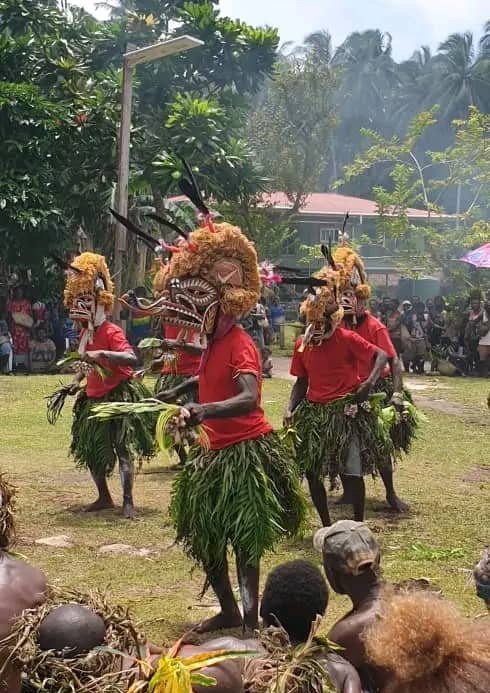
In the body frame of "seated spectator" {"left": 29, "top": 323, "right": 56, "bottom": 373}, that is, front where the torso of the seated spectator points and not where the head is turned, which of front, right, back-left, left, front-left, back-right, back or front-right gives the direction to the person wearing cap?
front

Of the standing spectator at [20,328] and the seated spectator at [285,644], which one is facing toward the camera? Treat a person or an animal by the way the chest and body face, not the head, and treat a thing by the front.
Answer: the standing spectator

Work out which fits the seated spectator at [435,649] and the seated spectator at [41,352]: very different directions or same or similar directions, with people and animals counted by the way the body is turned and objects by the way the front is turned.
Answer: very different directions

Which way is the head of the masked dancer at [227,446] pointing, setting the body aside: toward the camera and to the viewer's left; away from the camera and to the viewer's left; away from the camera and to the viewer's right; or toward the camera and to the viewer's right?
toward the camera and to the viewer's left

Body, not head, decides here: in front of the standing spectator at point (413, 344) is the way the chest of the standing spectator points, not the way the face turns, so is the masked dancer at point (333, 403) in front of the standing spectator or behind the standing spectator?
in front

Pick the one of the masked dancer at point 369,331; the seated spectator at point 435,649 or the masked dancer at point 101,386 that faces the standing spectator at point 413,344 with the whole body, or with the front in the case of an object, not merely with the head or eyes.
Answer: the seated spectator

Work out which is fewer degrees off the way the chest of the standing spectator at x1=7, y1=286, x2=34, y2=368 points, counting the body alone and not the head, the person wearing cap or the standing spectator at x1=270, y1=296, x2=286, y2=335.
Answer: the person wearing cap

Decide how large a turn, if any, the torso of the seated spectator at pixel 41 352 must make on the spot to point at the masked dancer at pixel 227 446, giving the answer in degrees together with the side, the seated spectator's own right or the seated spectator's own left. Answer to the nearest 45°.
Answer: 0° — they already face them

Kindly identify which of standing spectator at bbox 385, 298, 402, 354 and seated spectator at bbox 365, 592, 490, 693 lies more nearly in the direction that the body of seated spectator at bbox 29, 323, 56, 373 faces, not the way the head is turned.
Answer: the seated spectator

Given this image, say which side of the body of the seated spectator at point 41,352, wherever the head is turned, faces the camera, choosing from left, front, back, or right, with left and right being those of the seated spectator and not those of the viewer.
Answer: front

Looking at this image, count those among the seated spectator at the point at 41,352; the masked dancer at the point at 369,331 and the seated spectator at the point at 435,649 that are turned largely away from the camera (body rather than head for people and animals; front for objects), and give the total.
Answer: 1

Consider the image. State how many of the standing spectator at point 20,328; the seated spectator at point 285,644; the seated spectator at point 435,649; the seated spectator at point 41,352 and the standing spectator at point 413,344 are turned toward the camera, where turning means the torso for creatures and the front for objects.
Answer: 3

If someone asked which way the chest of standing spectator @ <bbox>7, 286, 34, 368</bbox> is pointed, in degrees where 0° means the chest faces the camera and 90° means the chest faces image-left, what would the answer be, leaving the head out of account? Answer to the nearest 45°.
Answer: approximately 0°

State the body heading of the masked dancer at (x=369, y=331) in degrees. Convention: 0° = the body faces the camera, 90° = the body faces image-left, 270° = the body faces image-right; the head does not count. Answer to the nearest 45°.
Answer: approximately 45°

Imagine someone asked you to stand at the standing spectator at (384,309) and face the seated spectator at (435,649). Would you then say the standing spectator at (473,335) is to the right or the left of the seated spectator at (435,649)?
left

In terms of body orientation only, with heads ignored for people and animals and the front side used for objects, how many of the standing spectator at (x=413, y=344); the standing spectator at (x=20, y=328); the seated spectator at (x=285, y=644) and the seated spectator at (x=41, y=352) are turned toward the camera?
3

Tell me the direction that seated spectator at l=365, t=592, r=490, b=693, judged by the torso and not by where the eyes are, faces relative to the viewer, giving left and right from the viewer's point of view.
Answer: facing away from the viewer

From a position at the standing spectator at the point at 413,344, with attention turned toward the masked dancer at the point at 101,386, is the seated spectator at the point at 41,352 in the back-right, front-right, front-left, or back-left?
front-right

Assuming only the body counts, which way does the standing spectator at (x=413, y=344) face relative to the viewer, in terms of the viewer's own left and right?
facing the viewer

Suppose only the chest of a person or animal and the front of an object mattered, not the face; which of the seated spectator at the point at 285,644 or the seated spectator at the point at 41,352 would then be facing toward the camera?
the seated spectator at the point at 41,352
